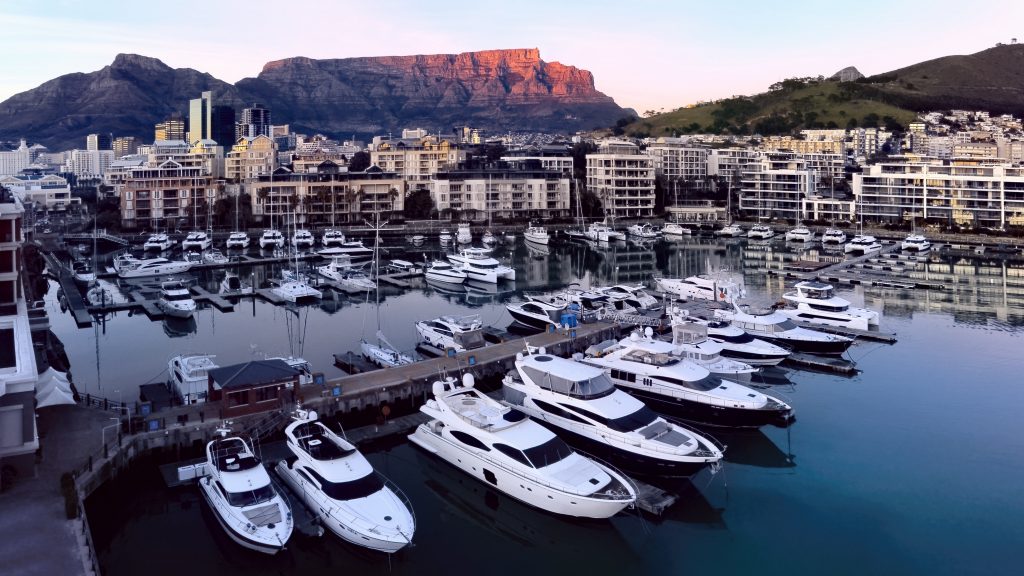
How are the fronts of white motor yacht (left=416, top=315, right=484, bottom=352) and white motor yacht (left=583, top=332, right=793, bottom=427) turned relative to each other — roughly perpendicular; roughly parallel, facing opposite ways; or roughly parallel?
roughly parallel, facing opposite ways

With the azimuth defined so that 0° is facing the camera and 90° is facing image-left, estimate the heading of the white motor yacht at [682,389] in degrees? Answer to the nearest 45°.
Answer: approximately 315°

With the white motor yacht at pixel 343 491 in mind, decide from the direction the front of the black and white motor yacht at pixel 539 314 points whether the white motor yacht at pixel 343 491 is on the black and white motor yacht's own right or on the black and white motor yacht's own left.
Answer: on the black and white motor yacht's own left

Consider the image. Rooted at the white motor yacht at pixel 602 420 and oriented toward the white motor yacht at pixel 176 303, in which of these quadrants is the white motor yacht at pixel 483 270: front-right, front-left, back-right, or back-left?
front-right

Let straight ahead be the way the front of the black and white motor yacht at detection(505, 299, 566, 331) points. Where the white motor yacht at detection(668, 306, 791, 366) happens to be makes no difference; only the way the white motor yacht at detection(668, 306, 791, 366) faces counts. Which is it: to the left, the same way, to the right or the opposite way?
the opposite way

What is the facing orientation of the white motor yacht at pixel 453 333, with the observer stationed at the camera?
facing away from the viewer and to the left of the viewer

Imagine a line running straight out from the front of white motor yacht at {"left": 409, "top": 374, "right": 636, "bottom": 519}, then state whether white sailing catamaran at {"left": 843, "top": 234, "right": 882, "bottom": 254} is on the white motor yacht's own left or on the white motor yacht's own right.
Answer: on the white motor yacht's own left

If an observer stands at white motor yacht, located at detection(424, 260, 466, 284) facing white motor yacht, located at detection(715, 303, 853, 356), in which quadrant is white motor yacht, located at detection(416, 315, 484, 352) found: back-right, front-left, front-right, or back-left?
front-right

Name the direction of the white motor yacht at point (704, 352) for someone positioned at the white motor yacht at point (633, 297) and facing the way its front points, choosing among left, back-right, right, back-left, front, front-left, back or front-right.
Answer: back-left

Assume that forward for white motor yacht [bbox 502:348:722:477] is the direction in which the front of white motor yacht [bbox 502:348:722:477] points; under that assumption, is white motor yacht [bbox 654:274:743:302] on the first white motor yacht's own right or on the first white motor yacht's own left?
on the first white motor yacht's own left

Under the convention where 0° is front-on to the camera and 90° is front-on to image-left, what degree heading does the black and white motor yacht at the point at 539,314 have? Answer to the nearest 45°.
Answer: approximately 135°

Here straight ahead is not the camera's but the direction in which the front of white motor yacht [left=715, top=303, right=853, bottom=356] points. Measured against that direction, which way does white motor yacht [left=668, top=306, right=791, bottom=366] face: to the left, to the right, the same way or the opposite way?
the same way

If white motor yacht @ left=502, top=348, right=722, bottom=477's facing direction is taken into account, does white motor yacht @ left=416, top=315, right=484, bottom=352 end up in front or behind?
behind

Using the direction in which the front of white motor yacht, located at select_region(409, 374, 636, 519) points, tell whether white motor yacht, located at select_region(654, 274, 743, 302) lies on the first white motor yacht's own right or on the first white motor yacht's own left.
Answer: on the first white motor yacht's own left

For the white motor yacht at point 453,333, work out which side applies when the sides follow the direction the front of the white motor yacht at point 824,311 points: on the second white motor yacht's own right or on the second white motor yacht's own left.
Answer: on the second white motor yacht's own right

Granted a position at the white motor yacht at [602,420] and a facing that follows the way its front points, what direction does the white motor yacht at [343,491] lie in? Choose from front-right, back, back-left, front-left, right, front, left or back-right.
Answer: right

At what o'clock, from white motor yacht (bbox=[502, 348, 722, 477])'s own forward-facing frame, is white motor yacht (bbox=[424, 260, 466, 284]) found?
white motor yacht (bbox=[424, 260, 466, 284]) is roughly at 7 o'clock from white motor yacht (bbox=[502, 348, 722, 477]).
